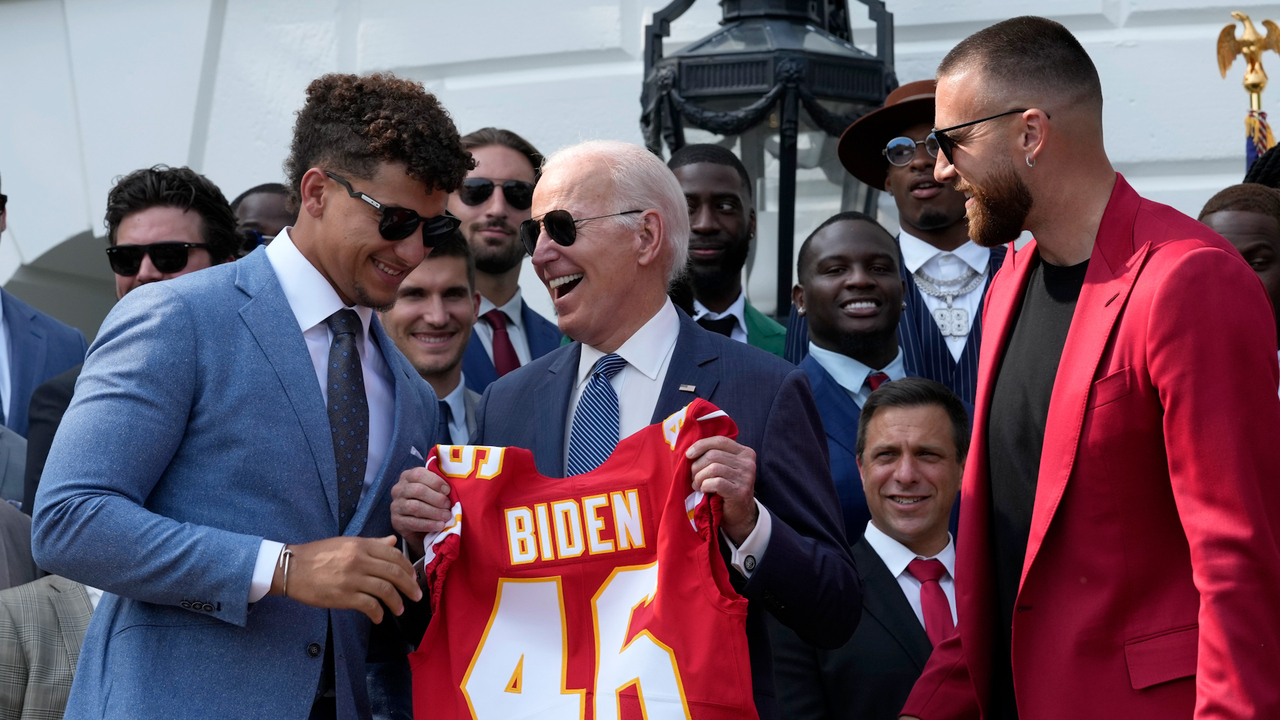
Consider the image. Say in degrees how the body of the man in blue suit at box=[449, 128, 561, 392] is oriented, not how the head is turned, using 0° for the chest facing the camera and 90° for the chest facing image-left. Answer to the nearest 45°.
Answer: approximately 0°

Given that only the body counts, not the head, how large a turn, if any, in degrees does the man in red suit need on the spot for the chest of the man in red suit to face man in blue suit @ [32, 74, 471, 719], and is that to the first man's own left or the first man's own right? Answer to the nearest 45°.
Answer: approximately 45° to the first man's own right

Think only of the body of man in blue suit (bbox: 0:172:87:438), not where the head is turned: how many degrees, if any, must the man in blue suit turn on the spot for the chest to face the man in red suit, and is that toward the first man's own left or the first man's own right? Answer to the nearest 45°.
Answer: approximately 45° to the first man's own left

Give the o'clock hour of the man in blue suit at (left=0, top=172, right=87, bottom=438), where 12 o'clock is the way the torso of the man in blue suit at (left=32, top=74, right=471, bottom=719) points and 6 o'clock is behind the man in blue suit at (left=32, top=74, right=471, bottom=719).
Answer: the man in blue suit at (left=0, top=172, right=87, bottom=438) is roughly at 7 o'clock from the man in blue suit at (left=32, top=74, right=471, bottom=719).

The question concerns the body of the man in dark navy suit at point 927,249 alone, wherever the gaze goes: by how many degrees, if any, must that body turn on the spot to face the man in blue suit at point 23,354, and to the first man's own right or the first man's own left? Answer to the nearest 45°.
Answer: approximately 90° to the first man's own right

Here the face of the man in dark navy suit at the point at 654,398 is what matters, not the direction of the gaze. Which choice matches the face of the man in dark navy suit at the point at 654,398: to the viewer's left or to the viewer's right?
to the viewer's left

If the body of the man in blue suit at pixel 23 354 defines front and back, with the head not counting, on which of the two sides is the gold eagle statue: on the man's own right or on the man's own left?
on the man's own left

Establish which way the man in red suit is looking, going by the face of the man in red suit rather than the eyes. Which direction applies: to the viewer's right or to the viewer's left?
to the viewer's left

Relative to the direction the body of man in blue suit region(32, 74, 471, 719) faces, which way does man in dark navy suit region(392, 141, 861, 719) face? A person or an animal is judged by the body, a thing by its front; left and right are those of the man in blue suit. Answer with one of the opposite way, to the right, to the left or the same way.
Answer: to the right

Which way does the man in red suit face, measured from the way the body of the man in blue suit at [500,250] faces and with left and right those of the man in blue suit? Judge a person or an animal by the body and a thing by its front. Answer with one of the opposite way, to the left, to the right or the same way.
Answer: to the right

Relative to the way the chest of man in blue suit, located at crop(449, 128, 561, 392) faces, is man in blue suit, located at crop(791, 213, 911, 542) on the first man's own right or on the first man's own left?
on the first man's own left

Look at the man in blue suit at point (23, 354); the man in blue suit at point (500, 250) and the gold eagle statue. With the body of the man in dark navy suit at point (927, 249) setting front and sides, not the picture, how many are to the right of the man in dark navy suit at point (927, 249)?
2

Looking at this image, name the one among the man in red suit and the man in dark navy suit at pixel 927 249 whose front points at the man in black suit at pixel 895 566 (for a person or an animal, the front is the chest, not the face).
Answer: the man in dark navy suit at pixel 927 249

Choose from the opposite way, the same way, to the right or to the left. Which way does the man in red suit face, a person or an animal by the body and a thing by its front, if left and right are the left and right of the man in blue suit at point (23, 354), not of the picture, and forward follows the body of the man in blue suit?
to the right

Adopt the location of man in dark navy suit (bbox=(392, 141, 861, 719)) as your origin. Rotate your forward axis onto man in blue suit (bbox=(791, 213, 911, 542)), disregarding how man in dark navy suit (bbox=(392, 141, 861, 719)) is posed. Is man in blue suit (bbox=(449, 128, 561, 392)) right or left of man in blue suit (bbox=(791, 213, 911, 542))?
left
